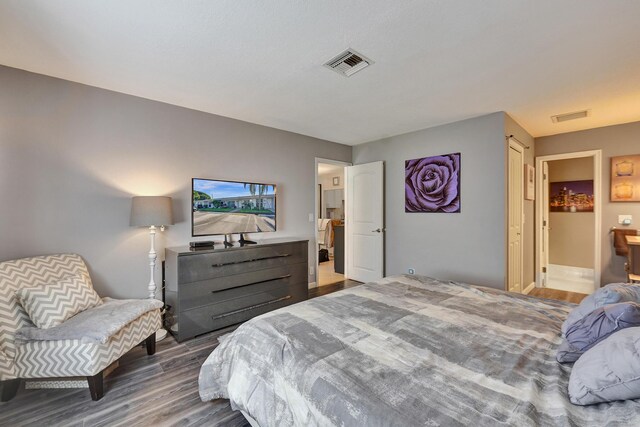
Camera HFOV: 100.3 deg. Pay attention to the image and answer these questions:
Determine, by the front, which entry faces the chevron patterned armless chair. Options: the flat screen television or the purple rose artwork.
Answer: the purple rose artwork

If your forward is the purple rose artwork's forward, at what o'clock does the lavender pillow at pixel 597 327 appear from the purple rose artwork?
The lavender pillow is roughly at 10 o'clock from the purple rose artwork.

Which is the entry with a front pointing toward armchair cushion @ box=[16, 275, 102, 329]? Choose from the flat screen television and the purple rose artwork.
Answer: the purple rose artwork

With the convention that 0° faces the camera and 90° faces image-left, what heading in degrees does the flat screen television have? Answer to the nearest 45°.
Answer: approximately 315°

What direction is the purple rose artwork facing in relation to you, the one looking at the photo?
facing the viewer and to the left of the viewer

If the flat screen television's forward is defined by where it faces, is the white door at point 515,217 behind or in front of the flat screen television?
in front

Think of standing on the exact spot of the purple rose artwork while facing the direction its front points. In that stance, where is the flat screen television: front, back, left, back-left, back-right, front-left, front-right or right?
front

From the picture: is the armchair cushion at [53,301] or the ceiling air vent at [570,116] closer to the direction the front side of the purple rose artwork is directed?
the armchair cushion

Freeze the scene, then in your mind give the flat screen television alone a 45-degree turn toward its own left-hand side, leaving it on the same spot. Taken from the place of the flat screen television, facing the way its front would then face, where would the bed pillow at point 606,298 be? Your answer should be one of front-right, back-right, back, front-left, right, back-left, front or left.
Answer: front-right

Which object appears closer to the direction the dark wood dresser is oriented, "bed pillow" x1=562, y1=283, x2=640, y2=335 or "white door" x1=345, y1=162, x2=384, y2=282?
the bed pillow

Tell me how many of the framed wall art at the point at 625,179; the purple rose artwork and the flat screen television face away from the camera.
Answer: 0
